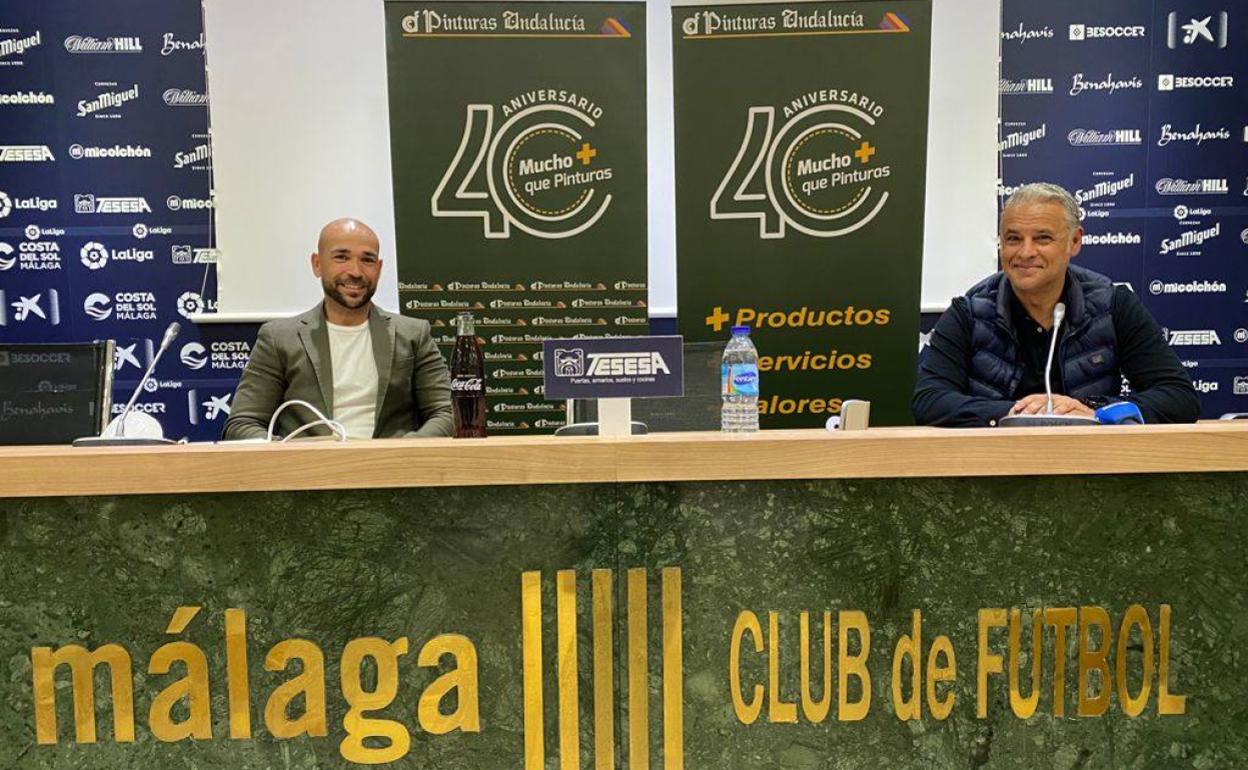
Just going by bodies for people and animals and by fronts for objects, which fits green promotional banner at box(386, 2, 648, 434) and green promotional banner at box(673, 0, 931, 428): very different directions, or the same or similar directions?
same or similar directions

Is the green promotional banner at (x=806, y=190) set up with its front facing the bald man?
no

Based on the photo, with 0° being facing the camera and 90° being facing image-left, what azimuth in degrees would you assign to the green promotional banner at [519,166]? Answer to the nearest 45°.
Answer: approximately 0°

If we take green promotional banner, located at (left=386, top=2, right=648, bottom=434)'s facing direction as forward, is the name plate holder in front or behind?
in front

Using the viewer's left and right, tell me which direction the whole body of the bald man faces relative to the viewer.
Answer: facing the viewer

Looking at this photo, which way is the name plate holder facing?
toward the camera

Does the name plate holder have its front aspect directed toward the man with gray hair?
no

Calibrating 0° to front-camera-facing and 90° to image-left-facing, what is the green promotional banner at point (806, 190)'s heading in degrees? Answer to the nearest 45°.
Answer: approximately 0°

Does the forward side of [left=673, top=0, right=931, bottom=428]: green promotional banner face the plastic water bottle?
yes

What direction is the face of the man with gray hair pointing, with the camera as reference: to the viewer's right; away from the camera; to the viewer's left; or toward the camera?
toward the camera

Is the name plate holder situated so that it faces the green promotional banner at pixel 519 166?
no

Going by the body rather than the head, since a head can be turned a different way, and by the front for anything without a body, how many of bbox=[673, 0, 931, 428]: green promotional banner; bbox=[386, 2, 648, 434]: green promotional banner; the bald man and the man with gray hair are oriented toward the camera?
4

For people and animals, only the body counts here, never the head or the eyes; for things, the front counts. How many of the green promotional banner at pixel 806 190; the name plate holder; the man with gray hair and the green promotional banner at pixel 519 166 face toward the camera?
4

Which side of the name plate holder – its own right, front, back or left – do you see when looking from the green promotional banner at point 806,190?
back

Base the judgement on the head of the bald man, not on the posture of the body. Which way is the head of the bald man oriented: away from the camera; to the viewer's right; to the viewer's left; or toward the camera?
toward the camera
